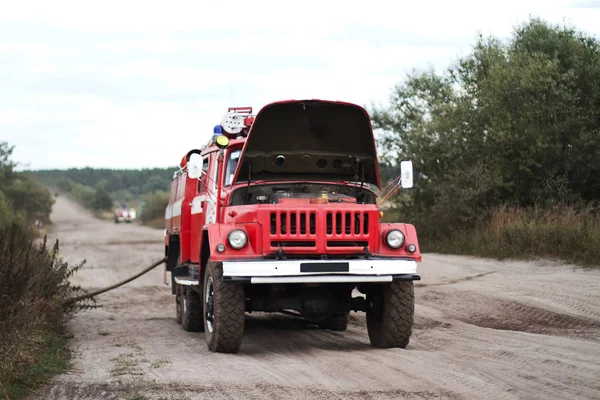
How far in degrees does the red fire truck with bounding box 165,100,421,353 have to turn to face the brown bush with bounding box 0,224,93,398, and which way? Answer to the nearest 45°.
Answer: approximately 90° to its right

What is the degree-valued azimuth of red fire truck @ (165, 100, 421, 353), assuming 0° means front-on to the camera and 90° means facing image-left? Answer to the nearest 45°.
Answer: approximately 0°
